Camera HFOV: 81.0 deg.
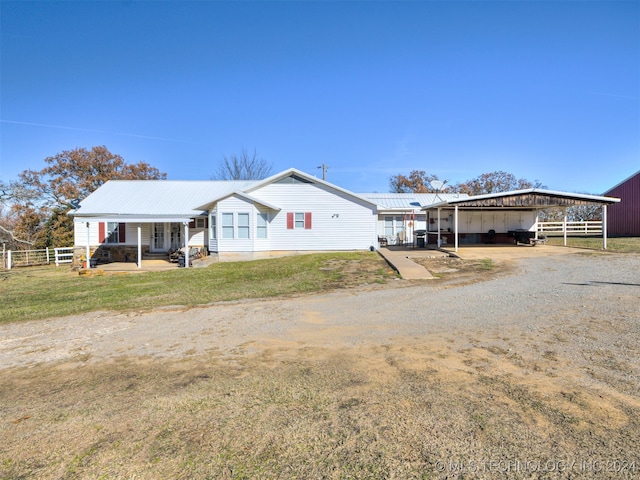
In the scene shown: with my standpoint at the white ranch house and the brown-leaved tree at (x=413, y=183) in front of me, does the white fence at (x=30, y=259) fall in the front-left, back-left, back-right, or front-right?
back-left

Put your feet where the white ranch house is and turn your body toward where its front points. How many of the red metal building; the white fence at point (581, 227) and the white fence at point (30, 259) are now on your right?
1

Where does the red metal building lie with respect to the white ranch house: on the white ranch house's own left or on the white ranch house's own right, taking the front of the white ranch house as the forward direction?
on the white ranch house's own left

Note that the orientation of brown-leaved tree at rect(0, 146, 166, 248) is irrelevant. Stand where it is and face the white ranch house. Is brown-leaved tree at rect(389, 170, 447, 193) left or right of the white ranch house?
left

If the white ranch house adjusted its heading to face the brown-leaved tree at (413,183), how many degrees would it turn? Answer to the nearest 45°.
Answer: approximately 135° to its left

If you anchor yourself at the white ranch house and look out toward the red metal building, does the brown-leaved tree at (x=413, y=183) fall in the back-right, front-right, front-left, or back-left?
front-left

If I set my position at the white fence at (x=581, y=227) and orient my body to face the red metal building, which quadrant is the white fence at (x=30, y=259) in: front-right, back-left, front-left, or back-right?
back-right

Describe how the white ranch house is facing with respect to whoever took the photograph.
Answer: facing the viewer

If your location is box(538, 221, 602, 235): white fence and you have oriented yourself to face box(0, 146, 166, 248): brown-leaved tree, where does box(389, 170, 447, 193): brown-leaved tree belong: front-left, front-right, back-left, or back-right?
front-right

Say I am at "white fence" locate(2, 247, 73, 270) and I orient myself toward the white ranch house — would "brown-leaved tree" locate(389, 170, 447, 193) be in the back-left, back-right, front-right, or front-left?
front-left

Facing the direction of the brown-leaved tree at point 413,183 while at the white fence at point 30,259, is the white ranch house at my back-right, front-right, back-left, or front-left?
front-right

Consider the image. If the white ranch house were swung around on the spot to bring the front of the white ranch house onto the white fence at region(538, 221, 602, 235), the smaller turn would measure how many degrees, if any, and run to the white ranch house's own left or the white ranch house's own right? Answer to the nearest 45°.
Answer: approximately 135° to the white ranch house's own left

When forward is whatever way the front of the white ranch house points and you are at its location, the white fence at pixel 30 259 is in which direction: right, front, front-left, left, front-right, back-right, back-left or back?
right

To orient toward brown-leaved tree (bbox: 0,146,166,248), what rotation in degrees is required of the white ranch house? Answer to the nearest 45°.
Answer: approximately 135° to its right
